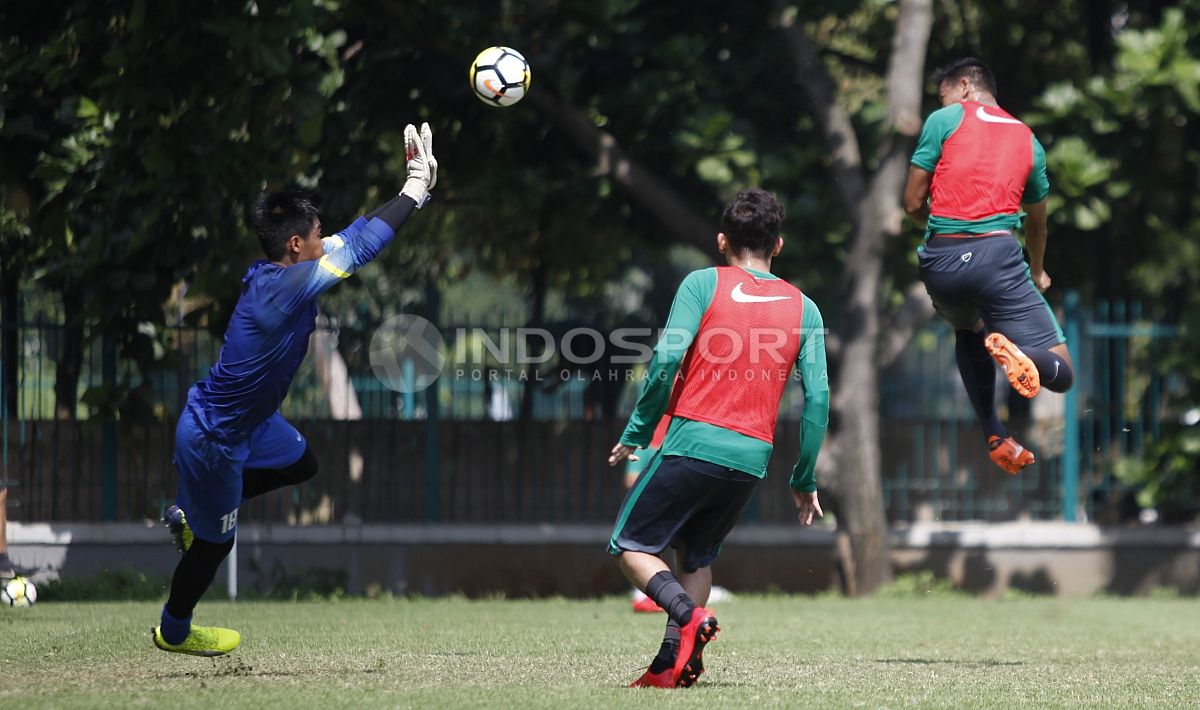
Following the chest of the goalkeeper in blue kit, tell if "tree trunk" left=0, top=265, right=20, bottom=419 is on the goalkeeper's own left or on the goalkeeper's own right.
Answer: on the goalkeeper's own left

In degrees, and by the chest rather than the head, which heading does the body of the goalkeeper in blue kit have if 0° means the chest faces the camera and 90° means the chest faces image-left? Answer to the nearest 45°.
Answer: approximately 270°

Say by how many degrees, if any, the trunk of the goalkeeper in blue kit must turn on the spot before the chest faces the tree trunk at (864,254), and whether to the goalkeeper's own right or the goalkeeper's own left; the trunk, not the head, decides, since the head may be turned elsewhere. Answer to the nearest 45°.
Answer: approximately 45° to the goalkeeper's own left

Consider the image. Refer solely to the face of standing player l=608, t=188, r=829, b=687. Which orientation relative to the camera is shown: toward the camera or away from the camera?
away from the camera

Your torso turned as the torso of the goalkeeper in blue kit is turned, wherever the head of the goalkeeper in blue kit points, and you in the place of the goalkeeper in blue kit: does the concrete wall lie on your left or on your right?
on your left

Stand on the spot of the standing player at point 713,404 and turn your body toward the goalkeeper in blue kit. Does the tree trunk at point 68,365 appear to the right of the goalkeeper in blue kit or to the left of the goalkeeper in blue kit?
right

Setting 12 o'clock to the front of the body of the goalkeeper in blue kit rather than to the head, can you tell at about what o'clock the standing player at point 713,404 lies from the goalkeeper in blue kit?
The standing player is roughly at 1 o'clock from the goalkeeper in blue kit.

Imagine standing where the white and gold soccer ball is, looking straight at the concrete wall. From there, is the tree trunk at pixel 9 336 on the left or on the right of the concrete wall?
left
